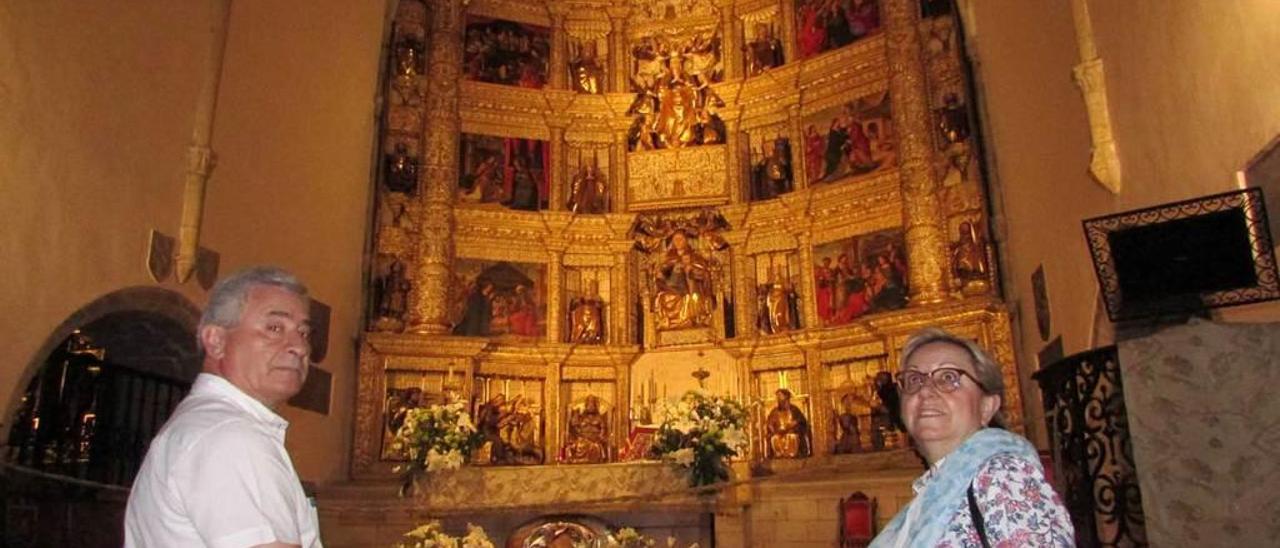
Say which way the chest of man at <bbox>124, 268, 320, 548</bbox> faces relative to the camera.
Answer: to the viewer's right

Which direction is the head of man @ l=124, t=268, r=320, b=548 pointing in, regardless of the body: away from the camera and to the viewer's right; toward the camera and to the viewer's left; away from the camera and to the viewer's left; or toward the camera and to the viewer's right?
toward the camera and to the viewer's right

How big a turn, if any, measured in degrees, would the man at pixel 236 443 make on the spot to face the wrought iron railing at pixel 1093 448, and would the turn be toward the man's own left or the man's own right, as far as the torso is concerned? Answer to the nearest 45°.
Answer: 0° — they already face it

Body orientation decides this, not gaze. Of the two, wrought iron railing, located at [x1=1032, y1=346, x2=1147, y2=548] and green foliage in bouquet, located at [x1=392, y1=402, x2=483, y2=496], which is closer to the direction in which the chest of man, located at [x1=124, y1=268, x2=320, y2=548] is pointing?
the wrought iron railing

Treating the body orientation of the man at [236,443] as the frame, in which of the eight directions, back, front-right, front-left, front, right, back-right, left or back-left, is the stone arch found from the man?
left

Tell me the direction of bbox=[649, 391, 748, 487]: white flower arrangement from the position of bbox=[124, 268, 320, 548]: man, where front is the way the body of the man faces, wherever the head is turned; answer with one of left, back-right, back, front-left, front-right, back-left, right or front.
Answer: front-left
